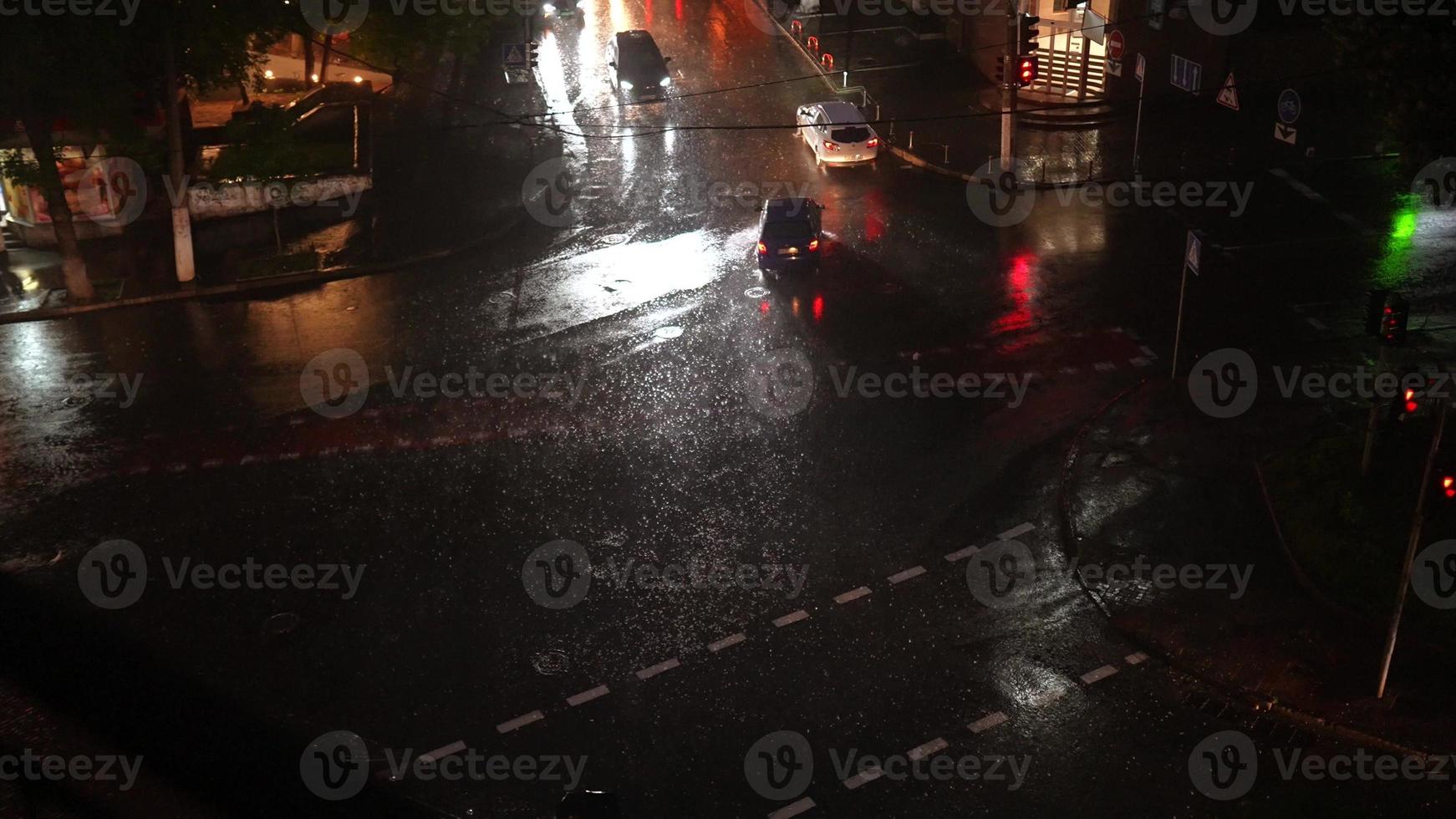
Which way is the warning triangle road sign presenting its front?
toward the camera

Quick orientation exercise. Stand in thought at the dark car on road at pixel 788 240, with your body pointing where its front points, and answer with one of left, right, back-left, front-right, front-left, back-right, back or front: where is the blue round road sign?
right

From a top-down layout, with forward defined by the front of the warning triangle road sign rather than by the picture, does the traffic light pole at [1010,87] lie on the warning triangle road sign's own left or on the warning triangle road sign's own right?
on the warning triangle road sign's own right

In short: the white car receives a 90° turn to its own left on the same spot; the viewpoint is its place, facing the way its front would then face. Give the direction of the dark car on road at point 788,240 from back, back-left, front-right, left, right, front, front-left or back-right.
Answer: front-left

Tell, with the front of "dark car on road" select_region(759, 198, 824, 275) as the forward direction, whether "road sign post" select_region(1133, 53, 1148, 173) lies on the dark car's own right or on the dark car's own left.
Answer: on the dark car's own right

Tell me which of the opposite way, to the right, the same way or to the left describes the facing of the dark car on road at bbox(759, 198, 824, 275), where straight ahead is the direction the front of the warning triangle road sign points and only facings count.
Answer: the opposite way

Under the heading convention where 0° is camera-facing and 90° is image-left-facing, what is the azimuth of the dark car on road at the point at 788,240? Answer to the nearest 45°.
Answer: approximately 180°

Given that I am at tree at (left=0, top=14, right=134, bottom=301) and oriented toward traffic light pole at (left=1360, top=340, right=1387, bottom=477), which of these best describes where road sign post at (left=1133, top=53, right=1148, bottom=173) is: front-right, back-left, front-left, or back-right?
front-left

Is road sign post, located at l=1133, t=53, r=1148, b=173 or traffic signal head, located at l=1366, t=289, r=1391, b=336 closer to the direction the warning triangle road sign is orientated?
the traffic signal head

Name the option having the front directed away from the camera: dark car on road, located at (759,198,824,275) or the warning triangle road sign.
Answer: the dark car on road

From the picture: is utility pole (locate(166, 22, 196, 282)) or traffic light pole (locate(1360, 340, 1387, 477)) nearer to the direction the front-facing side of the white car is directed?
the utility pole

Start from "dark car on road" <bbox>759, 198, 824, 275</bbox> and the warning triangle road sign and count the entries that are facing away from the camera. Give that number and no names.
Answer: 1

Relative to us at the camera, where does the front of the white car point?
facing away from the viewer and to the left of the viewer

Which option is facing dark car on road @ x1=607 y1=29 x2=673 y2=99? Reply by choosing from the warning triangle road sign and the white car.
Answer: the white car
